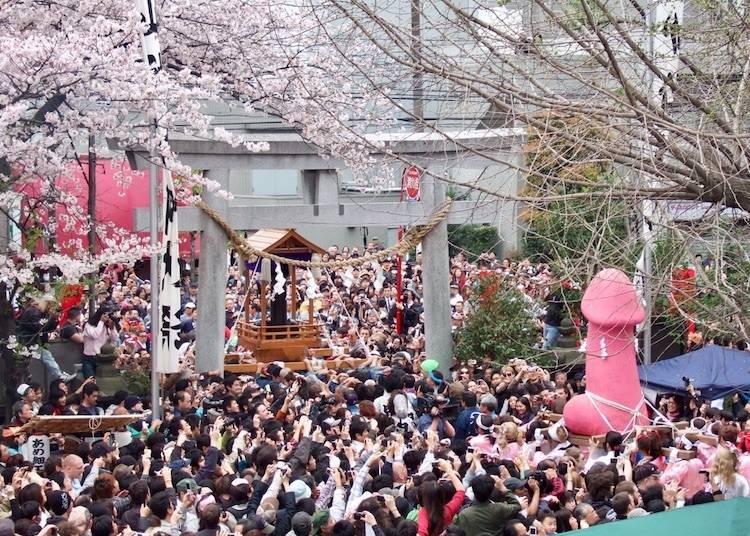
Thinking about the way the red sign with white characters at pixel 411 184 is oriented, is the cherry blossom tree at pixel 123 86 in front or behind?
in front

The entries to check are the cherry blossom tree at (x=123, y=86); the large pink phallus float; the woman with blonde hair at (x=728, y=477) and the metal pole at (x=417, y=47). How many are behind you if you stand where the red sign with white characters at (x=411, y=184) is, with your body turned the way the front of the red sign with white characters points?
1

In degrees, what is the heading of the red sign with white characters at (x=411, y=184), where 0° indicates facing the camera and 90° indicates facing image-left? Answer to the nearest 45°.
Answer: approximately 0°

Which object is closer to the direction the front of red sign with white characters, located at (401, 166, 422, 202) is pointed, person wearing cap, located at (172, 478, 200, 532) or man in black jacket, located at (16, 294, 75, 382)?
the person wearing cap

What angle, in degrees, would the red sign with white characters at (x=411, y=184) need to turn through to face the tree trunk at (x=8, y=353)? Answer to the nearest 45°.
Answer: approximately 45° to its right

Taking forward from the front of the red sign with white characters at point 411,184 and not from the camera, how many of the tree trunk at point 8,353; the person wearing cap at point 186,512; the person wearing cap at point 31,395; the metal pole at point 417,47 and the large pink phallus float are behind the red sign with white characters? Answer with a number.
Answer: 1

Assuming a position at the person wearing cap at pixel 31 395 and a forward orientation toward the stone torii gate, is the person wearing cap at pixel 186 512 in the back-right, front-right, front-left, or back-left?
back-right

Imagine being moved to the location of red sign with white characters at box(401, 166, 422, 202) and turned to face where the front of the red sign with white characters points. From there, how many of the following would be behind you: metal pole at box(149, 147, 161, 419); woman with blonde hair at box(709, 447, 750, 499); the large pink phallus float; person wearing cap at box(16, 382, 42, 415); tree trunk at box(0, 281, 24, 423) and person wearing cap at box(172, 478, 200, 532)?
0

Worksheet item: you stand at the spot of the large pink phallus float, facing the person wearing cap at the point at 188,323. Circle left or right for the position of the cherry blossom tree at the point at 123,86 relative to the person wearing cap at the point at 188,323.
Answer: left

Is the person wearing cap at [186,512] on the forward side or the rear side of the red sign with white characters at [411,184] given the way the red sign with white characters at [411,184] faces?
on the forward side

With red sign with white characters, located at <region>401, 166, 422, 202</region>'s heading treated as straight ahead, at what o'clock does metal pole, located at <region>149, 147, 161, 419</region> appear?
The metal pole is roughly at 1 o'clock from the red sign with white characters.

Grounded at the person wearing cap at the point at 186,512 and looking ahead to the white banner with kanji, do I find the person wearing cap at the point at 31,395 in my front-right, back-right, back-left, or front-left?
front-left

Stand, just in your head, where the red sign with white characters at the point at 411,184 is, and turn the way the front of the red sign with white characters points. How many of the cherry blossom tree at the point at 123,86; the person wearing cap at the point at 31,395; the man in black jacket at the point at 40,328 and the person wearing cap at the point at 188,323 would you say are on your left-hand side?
0

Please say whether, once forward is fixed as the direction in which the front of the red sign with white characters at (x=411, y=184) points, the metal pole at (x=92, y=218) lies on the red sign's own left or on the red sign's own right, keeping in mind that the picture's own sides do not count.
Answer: on the red sign's own right

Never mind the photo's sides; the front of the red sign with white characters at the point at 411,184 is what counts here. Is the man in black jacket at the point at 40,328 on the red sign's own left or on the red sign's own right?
on the red sign's own right

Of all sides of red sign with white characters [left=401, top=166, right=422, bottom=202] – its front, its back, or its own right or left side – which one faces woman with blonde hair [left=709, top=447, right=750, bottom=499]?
front
